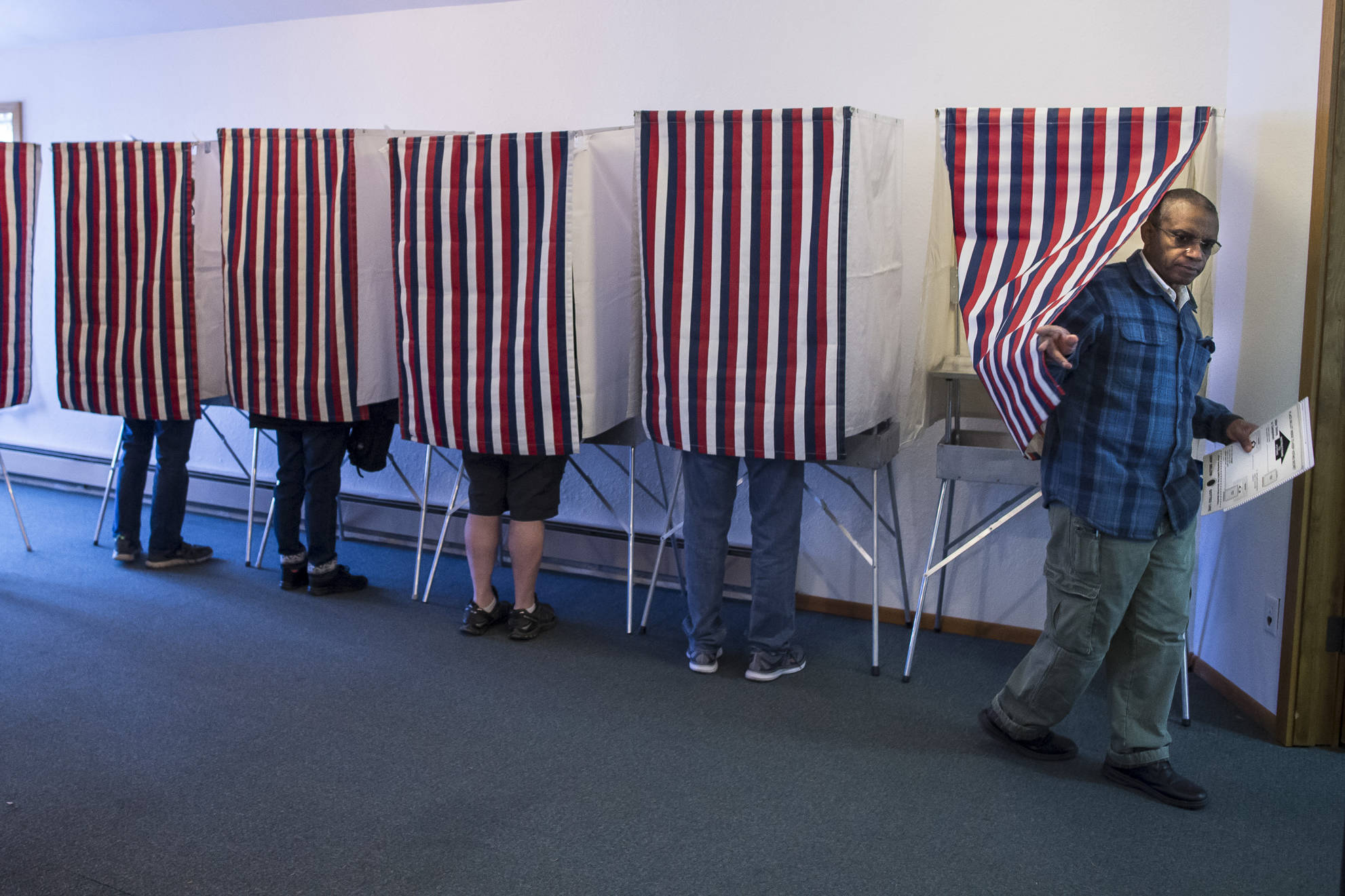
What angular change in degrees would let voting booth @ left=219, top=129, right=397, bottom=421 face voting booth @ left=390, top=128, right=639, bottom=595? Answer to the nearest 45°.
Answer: approximately 90° to its left

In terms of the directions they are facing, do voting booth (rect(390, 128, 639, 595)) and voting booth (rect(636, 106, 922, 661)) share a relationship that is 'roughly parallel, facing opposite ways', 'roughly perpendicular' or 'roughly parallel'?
roughly parallel

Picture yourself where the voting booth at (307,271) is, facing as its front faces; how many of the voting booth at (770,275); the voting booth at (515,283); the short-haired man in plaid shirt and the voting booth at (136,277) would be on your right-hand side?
1

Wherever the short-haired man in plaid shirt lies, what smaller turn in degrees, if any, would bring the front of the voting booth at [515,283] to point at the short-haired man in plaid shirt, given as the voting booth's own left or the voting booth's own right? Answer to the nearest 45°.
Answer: approximately 90° to the voting booth's own left

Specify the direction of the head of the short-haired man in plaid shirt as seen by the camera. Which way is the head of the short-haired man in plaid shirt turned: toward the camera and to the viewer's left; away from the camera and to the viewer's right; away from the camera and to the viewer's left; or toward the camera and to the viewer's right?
toward the camera and to the viewer's right

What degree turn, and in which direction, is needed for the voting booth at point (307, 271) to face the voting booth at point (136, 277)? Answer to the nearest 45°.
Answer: approximately 90° to its right

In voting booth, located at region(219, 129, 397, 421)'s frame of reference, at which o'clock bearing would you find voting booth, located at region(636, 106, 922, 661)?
voting booth, located at region(636, 106, 922, 661) is roughly at 9 o'clock from voting booth, located at region(219, 129, 397, 421).

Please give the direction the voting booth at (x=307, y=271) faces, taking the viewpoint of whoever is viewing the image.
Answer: facing the viewer and to the left of the viewer

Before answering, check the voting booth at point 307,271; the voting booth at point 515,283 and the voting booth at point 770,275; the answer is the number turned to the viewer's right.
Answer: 0

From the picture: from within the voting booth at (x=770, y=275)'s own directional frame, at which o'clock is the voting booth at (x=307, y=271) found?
the voting booth at (x=307, y=271) is roughly at 2 o'clock from the voting booth at (x=770, y=275).

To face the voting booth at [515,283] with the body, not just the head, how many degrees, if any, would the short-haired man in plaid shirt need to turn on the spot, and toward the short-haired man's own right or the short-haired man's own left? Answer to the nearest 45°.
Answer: approximately 135° to the short-haired man's own right

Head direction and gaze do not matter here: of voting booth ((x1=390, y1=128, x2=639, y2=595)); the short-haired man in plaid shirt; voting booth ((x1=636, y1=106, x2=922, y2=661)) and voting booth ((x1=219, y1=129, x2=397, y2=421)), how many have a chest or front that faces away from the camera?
0

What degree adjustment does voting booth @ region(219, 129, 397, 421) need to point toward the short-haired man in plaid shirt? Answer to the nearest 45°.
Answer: approximately 90° to its left
